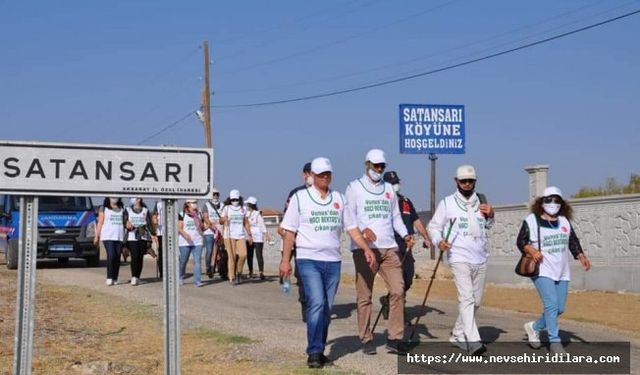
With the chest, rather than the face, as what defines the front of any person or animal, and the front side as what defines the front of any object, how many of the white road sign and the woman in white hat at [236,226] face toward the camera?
2

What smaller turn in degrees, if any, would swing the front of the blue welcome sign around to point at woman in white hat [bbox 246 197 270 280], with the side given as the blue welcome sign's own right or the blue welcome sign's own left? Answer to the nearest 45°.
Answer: approximately 45° to the blue welcome sign's own right

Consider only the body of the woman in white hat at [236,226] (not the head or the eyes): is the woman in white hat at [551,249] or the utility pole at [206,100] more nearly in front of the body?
the woman in white hat

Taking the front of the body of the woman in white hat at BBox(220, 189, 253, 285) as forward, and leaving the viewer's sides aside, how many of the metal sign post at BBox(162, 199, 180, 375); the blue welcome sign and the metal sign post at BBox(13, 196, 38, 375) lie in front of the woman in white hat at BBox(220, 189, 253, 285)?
2

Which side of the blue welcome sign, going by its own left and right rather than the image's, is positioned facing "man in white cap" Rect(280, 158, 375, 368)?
front

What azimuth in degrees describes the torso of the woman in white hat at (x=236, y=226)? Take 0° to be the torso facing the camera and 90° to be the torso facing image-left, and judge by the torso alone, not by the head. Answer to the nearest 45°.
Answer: approximately 0°

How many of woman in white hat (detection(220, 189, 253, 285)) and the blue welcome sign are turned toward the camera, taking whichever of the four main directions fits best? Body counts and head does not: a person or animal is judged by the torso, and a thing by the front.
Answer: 2

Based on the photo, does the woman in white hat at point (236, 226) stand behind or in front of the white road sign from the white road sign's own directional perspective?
behind

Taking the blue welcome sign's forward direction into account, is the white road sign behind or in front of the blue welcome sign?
in front

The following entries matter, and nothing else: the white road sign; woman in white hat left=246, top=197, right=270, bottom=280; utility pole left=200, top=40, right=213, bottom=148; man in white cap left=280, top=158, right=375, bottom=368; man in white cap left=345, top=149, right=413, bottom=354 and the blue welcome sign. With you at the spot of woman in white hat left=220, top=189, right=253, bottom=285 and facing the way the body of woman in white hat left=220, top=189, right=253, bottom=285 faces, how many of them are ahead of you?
3

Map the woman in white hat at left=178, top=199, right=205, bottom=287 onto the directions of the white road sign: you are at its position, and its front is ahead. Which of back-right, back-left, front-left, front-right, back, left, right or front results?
back
